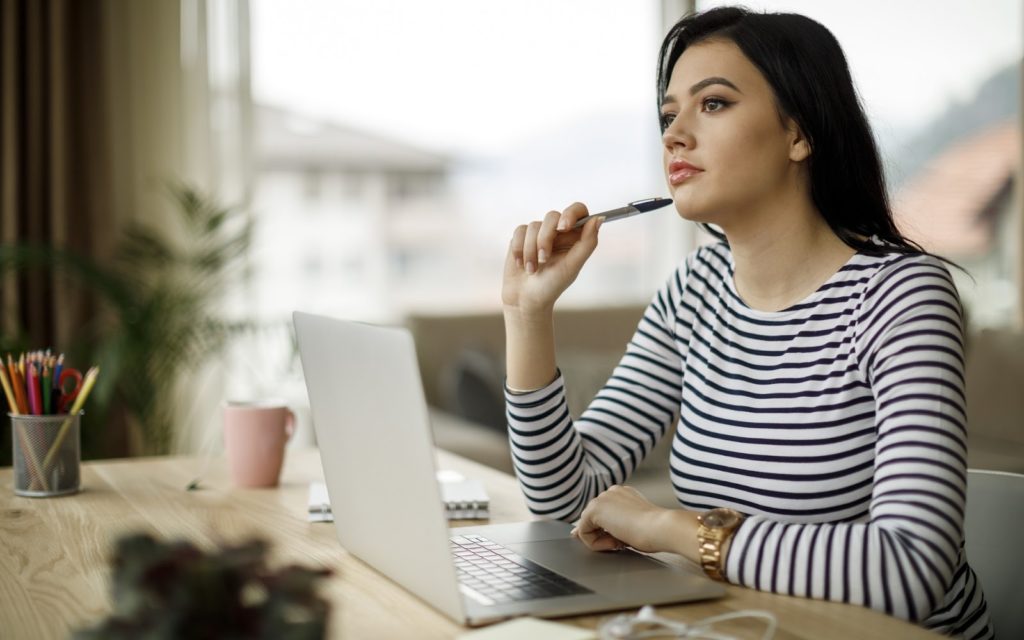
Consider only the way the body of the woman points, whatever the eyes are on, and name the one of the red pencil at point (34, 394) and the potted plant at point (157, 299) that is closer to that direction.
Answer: the red pencil

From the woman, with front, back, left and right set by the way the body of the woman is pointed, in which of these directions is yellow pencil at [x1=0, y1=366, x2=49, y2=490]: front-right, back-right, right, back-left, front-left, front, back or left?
front-right

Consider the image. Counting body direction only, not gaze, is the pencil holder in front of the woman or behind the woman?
in front

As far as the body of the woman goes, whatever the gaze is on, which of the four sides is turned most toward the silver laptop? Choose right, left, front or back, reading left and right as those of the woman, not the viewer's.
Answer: front

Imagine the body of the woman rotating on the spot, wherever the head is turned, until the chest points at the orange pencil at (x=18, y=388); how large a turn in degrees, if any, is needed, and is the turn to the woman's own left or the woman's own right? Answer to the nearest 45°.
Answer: approximately 45° to the woman's own right

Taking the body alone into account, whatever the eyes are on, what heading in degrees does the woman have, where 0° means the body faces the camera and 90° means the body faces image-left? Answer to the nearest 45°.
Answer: approximately 45°

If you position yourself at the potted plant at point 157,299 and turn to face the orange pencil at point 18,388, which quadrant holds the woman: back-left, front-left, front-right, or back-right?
front-left

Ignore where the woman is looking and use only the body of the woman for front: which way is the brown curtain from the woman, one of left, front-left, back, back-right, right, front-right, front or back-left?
right

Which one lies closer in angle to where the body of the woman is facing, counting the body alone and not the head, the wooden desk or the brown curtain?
the wooden desk

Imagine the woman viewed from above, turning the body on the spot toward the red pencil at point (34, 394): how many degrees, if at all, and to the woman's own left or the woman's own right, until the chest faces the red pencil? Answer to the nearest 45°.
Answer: approximately 45° to the woman's own right

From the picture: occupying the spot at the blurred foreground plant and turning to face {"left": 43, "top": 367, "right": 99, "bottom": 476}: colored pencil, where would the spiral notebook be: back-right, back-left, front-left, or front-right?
front-right
